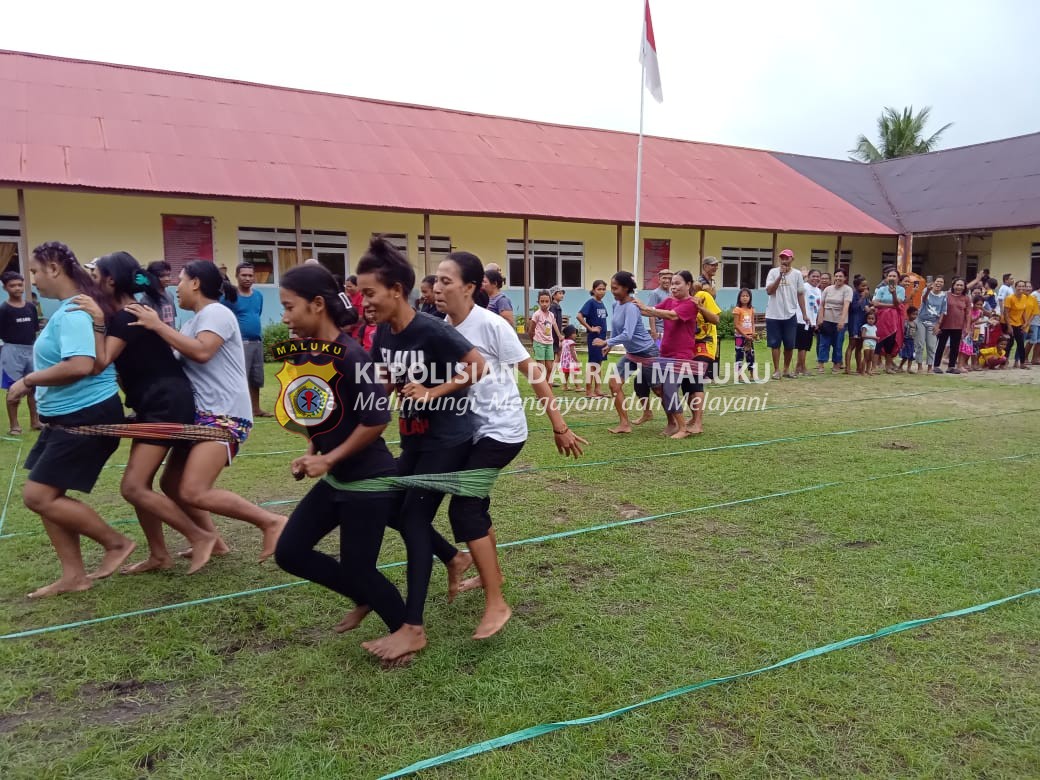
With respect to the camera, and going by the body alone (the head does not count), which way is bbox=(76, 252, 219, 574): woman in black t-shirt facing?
to the viewer's left

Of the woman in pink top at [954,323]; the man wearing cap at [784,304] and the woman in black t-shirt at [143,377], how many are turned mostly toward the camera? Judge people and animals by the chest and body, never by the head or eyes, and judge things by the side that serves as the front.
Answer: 2

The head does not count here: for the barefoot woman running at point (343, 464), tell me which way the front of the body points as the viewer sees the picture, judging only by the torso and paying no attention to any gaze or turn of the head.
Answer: to the viewer's left

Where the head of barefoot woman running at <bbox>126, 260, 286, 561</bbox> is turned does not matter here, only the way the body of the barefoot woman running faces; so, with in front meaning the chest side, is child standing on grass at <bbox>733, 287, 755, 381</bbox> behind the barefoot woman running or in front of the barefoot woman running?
behind

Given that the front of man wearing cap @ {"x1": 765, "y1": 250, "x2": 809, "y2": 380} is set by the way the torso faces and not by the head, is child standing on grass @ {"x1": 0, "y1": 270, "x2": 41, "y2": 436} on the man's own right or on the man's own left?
on the man's own right

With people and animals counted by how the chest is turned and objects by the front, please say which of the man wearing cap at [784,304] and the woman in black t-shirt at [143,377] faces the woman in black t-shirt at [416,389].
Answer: the man wearing cap

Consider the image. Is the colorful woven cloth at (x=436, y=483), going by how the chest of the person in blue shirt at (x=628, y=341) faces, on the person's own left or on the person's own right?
on the person's own left

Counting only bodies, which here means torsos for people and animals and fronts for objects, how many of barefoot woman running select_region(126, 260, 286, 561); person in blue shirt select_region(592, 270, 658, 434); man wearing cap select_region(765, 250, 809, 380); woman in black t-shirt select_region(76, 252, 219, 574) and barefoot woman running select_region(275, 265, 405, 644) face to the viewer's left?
4

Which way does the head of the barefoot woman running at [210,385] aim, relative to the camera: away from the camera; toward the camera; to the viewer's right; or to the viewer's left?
to the viewer's left

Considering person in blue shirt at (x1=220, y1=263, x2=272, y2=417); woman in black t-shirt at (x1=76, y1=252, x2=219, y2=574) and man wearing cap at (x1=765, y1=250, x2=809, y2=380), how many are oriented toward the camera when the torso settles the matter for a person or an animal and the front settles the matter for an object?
2
